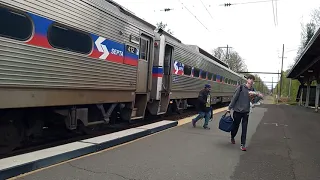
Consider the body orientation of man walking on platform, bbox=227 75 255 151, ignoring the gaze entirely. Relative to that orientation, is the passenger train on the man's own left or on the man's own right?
on the man's own right

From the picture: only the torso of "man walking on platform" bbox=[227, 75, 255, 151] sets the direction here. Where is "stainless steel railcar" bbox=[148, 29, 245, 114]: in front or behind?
behind
